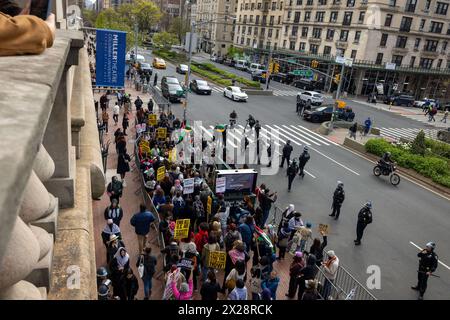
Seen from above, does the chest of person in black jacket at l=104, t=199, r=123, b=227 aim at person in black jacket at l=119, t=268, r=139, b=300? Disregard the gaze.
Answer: yes

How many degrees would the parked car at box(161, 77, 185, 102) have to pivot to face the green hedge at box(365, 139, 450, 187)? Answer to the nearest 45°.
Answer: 0° — it already faces it

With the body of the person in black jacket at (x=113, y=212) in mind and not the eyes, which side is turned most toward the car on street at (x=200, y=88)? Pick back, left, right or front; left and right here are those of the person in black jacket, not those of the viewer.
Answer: back

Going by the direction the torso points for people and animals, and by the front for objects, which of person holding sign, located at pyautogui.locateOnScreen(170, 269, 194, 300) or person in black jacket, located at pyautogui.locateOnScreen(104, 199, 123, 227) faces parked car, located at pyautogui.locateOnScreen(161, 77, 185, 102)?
the person holding sign

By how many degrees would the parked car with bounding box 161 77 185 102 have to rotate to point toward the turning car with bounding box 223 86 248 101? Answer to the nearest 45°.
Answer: approximately 90° to its left

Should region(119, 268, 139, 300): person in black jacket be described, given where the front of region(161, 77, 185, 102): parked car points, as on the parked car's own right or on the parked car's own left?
on the parked car's own right

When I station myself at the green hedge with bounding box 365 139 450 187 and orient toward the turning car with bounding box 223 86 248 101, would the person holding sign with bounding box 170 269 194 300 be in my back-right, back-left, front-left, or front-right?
back-left

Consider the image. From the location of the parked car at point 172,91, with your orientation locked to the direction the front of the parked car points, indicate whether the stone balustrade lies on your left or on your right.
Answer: on your right

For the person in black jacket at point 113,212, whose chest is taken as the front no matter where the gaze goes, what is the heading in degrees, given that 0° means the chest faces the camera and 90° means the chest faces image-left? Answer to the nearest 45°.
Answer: approximately 0°

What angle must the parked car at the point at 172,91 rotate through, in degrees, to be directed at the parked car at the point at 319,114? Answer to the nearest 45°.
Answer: approximately 45° to its left

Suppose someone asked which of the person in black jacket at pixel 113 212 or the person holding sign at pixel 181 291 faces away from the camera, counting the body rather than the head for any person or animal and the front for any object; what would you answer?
the person holding sign

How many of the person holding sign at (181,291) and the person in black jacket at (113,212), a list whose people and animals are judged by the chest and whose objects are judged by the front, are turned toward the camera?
1

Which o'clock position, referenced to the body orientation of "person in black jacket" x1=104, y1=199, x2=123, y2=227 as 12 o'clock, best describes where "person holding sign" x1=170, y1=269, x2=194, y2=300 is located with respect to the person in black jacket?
The person holding sign is roughly at 11 o'clock from the person in black jacket.

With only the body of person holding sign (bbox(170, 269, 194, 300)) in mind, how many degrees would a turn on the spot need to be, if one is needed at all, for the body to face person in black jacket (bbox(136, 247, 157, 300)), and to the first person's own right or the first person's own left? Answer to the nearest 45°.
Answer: approximately 45° to the first person's own left

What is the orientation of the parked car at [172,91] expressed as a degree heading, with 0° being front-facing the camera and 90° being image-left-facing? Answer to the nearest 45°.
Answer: approximately 315°
